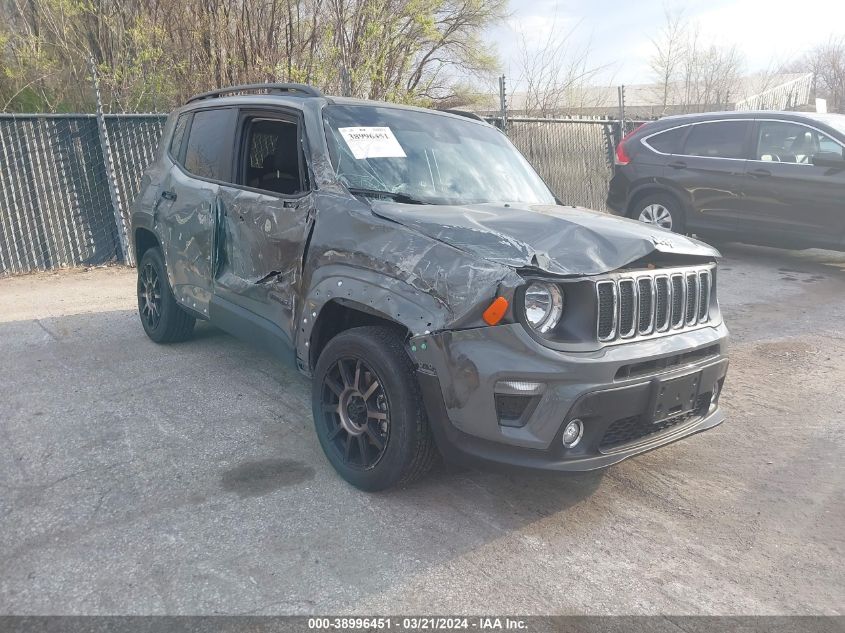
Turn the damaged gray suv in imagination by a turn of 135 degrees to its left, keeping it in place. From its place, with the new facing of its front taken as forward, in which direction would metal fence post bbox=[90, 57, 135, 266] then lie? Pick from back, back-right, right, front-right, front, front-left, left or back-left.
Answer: front-left

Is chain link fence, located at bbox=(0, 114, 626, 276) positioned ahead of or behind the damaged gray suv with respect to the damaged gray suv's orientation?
behind

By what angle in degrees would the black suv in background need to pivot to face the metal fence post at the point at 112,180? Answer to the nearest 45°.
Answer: approximately 180°

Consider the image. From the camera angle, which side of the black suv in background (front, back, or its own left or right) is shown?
right

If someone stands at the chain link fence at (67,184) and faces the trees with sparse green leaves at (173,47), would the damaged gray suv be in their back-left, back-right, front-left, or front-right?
back-right

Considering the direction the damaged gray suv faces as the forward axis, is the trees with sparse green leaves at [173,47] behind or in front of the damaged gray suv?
behind

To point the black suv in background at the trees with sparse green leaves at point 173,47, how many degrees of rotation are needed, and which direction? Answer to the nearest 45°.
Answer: approximately 180°

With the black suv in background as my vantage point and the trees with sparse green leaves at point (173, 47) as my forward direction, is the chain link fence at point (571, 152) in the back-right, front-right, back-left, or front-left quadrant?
front-right

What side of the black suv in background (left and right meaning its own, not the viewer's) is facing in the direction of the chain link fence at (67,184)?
back

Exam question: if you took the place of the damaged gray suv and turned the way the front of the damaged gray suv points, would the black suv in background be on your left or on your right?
on your left

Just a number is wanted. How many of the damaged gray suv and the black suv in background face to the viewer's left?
0

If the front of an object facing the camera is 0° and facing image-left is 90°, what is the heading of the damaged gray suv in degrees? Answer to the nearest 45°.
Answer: approximately 315°
